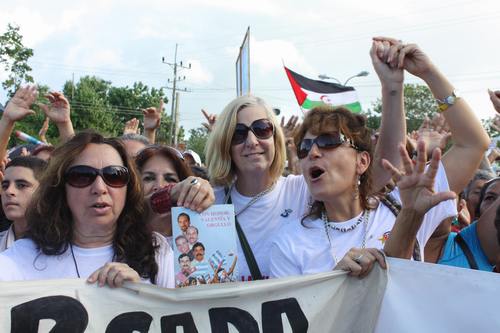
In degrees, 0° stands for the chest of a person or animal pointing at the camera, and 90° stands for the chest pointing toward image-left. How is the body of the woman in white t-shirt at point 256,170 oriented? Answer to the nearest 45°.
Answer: approximately 0°

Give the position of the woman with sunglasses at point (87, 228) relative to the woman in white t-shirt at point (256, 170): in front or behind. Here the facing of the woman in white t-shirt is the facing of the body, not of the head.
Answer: in front

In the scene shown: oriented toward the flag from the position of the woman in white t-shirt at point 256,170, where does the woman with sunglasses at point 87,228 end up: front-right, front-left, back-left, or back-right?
back-left

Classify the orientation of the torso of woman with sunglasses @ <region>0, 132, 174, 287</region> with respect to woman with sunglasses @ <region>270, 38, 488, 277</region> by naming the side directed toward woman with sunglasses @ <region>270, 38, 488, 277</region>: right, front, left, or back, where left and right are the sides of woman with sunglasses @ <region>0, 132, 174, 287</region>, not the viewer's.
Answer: left

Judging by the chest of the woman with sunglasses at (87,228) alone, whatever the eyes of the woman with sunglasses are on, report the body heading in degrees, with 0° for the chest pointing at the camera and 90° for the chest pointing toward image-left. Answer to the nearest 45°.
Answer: approximately 0°

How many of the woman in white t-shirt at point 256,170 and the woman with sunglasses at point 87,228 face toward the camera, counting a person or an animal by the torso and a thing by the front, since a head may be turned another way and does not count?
2

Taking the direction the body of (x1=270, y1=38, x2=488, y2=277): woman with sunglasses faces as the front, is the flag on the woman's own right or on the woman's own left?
on the woman's own right

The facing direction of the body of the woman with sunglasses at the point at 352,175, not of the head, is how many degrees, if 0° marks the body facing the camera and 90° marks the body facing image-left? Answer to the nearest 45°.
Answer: approximately 45°
